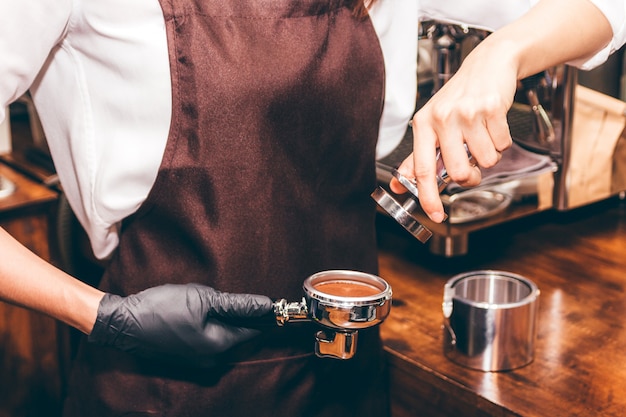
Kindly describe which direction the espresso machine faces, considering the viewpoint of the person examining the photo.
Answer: facing the viewer and to the left of the viewer

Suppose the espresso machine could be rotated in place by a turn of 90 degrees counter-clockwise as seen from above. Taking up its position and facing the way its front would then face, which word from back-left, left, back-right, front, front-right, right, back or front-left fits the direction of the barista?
right

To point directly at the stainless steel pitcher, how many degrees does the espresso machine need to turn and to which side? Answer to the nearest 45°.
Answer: approximately 45° to its left
